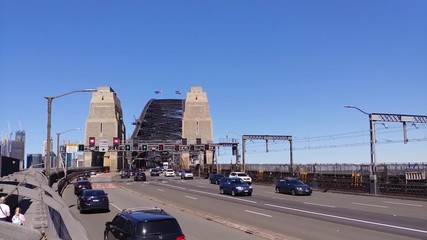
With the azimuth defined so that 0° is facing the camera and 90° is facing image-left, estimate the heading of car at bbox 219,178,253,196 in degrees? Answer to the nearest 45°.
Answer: approximately 315°

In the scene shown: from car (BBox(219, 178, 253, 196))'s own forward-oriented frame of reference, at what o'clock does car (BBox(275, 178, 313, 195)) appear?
car (BBox(275, 178, 313, 195)) is roughly at 10 o'clock from car (BBox(219, 178, 253, 196)).

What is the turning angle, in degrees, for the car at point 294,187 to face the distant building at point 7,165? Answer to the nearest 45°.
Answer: approximately 180°

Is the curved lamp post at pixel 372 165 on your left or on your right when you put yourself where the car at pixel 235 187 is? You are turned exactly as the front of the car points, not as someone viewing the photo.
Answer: on your left

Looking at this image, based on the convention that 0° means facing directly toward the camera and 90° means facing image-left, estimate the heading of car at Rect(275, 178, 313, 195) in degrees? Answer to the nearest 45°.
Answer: approximately 315°

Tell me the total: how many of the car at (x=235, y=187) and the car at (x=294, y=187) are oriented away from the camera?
0

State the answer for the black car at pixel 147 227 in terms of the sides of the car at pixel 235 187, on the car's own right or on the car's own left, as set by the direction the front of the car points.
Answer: on the car's own right

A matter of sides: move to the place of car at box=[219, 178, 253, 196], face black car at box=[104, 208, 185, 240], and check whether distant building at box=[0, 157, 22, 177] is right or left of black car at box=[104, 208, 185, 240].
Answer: right

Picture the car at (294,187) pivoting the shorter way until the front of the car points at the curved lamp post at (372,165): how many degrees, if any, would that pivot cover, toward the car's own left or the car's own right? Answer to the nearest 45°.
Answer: approximately 45° to the car's own left

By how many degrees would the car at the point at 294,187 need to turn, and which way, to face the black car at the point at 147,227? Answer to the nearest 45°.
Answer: approximately 45° to its right

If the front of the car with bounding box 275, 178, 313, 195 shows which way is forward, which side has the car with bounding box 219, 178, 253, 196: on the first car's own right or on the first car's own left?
on the first car's own right

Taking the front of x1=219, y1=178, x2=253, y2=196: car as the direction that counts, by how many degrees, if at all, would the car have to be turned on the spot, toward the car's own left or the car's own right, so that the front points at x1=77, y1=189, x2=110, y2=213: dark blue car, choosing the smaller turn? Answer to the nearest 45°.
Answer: approximately 90° to the car's own right
